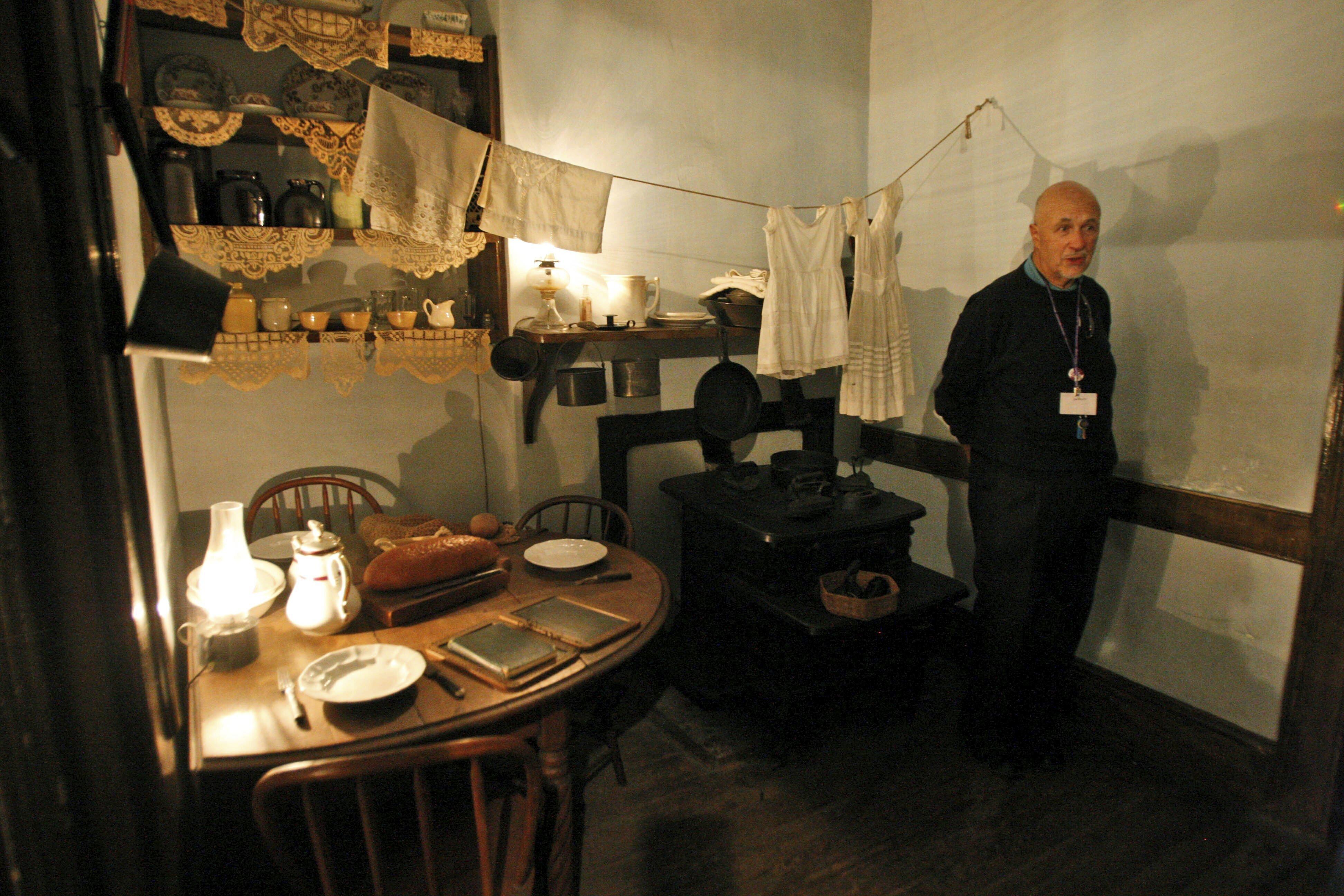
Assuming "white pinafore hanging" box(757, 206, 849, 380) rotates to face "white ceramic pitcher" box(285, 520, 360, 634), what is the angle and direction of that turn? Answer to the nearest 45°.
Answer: approximately 45° to its right

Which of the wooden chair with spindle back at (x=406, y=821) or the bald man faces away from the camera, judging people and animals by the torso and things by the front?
the wooden chair with spindle back

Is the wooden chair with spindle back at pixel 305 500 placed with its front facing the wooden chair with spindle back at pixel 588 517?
no

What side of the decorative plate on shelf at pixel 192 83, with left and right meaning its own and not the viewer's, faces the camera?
front

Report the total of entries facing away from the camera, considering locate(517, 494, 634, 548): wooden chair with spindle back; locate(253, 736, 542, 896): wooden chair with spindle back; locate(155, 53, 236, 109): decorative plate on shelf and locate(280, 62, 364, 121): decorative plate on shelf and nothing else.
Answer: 1

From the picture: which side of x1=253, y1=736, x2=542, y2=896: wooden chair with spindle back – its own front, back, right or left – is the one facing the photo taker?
back

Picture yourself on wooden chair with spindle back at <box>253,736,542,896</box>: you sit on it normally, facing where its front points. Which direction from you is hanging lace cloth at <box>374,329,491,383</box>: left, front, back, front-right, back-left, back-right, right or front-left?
front

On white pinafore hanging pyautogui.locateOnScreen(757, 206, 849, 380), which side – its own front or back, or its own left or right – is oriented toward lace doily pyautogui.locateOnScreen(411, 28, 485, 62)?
right

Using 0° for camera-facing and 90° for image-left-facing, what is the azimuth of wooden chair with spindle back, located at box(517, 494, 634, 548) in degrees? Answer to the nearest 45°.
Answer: approximately 45°

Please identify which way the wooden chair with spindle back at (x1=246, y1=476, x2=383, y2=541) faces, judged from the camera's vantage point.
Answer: facing the viewer

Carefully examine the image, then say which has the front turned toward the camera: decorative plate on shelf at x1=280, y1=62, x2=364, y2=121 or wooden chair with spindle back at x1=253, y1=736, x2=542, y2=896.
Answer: the decorative plate on shelf

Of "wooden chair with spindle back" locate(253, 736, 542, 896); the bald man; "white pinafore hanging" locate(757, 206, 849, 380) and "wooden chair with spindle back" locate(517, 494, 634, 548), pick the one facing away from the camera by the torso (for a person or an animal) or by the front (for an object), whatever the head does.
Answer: "wooden chair with spindle back" locate(253, 736, 542, 896)

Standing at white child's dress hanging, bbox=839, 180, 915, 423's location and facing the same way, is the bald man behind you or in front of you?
in front

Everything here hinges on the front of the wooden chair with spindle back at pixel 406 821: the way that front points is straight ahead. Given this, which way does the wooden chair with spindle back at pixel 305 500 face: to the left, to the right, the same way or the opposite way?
the opposite way
